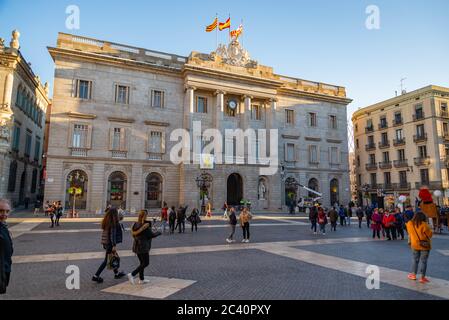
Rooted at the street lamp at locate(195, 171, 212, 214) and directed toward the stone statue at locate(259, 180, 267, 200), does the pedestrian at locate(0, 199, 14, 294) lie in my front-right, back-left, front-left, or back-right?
back-right

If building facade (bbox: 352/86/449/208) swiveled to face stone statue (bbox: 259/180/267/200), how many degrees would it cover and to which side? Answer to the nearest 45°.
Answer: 0° — it already faces it

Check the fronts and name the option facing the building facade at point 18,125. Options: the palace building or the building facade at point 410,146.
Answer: the building facade at point 410,146
